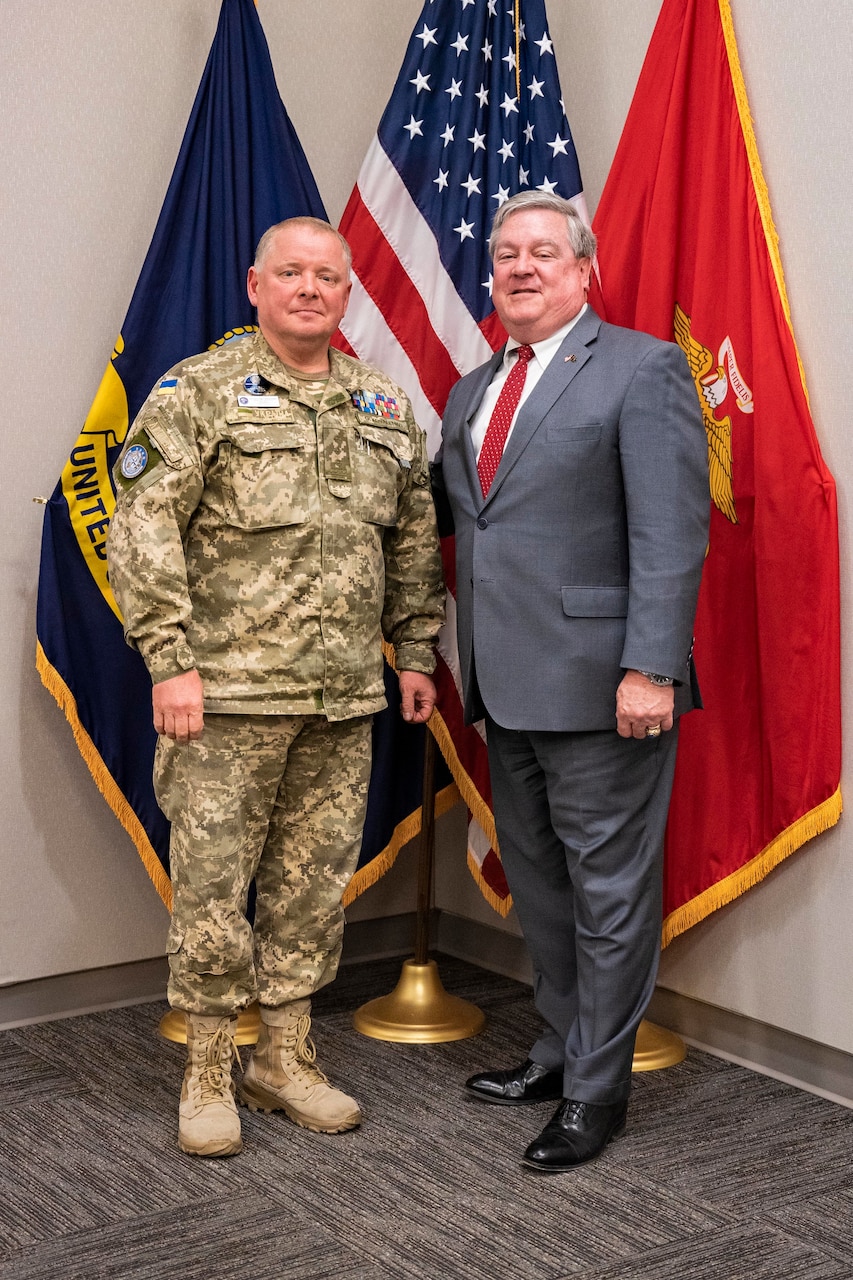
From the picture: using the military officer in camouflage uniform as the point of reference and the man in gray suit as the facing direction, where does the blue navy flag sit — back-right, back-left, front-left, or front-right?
back-left

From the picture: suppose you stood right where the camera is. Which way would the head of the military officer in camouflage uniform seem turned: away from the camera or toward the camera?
toward the camera

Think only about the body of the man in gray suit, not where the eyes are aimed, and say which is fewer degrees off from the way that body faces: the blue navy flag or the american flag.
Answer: the blue navy flag

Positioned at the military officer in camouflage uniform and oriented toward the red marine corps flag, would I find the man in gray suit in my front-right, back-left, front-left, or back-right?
front-right

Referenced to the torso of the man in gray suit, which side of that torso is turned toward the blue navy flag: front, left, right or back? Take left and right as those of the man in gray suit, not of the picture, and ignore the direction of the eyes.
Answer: right

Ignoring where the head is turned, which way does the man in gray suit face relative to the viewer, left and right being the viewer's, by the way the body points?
facing the viewer and to the left of the viewer

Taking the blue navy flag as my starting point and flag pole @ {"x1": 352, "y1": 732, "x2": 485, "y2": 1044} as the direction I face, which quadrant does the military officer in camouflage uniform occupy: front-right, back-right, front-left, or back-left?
front-right
